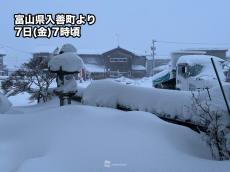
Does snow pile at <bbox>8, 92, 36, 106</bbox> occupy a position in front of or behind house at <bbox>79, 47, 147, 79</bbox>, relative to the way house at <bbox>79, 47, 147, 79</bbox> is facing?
in front

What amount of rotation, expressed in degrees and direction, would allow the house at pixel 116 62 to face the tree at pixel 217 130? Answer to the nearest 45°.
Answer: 0° — it already faces it

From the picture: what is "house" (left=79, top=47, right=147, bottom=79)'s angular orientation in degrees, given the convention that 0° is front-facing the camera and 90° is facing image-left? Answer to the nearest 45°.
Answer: approximately 0°

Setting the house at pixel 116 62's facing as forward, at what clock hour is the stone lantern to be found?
The stone lantern is roughly at 12 o'clock from the house.

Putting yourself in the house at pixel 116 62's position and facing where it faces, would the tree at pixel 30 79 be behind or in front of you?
in front
